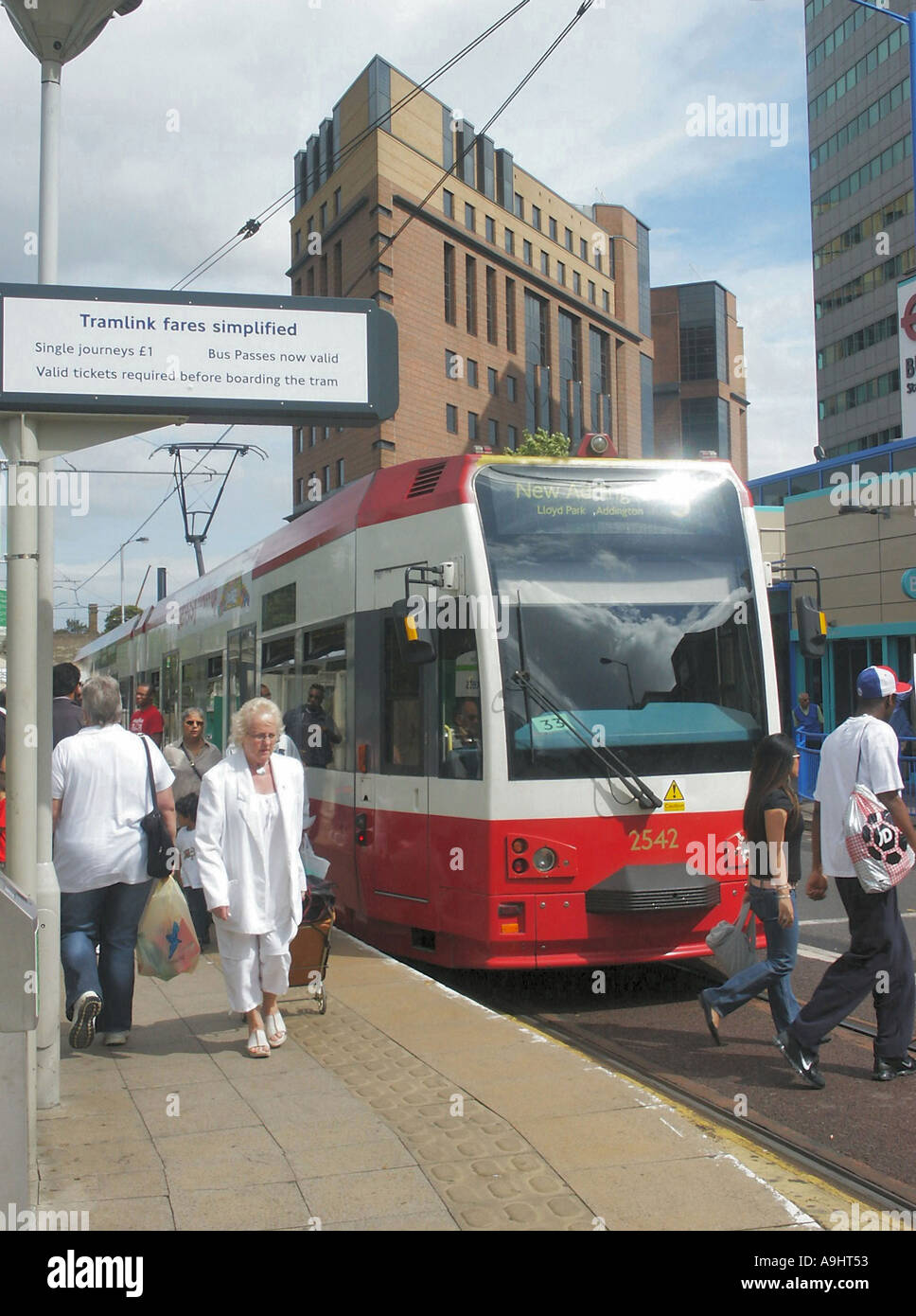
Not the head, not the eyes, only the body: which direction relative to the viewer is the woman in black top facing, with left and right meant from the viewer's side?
facing to the right of the viewer

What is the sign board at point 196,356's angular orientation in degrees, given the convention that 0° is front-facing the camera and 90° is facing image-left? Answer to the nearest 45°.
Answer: approximately 0°

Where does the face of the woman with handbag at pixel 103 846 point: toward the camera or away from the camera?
away from the camera

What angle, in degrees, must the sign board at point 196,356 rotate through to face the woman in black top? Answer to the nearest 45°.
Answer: approximately 90° to its left

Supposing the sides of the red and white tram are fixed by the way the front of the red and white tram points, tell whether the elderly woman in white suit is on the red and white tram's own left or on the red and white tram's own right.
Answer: on the red and white tram's own right

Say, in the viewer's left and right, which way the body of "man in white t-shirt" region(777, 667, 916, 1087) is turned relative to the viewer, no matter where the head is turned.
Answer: facing away from the viewer and to the right of the viewer

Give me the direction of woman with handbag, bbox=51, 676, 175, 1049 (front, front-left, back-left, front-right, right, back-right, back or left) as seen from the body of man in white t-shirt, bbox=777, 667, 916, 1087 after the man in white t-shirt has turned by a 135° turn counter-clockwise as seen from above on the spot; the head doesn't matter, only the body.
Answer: front

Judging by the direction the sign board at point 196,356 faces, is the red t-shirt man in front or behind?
behind

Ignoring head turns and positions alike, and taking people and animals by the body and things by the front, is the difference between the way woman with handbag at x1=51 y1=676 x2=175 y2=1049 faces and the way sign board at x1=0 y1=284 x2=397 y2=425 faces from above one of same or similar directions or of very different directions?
very different directions

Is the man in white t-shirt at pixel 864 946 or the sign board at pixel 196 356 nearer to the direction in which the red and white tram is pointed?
the man in white t-shirt

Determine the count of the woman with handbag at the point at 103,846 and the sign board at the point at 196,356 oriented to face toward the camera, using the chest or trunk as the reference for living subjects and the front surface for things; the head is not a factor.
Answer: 1

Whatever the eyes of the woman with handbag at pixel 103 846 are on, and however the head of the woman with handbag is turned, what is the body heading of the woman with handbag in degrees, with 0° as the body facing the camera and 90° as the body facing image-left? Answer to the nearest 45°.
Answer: approximately 180°
